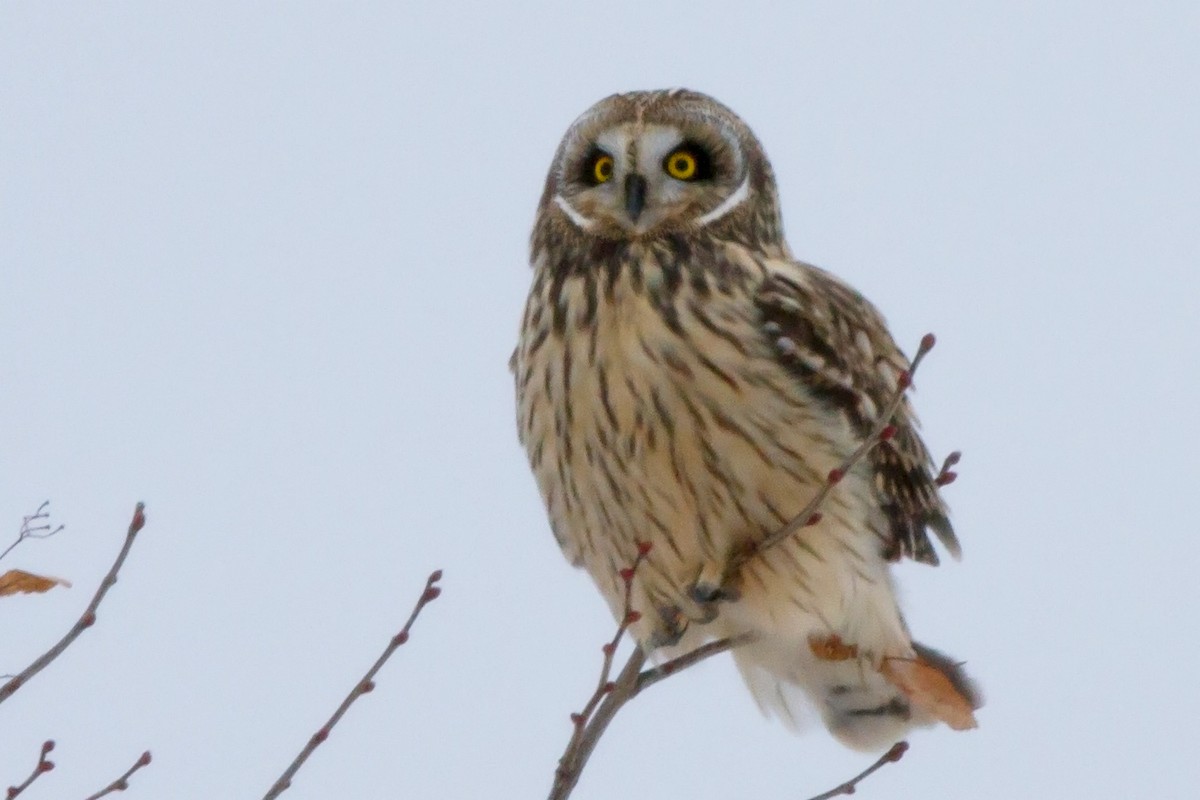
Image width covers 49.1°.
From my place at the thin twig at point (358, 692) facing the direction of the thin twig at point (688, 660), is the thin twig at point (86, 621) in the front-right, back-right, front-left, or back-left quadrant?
back-left

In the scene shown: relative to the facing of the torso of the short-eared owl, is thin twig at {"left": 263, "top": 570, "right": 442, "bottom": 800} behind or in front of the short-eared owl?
in front

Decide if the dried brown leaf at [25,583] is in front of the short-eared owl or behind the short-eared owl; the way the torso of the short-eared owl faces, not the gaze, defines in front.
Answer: in front

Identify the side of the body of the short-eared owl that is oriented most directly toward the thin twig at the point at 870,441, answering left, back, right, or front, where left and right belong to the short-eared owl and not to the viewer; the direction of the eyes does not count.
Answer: left

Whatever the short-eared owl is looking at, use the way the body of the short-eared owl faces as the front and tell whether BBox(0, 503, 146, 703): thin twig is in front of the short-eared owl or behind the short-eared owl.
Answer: in front

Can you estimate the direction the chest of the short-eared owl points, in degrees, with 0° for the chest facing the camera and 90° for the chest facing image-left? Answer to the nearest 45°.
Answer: approximately 45°
